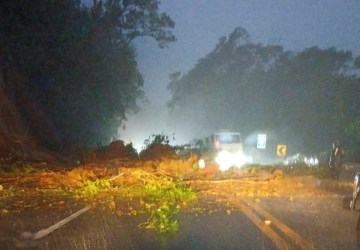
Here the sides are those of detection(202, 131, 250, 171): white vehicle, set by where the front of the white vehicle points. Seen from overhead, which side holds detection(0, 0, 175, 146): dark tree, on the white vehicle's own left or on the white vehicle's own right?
on the white vehicle's own right

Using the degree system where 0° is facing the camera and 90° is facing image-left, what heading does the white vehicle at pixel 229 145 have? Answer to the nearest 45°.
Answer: approximately 0°
